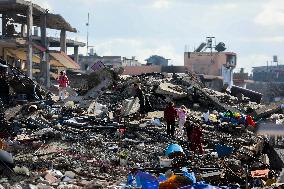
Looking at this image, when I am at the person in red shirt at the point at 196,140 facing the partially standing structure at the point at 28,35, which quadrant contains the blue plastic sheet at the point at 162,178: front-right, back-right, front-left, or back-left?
back-left

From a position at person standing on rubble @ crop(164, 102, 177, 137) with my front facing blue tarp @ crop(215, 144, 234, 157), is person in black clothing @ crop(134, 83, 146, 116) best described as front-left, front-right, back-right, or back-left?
back-left
